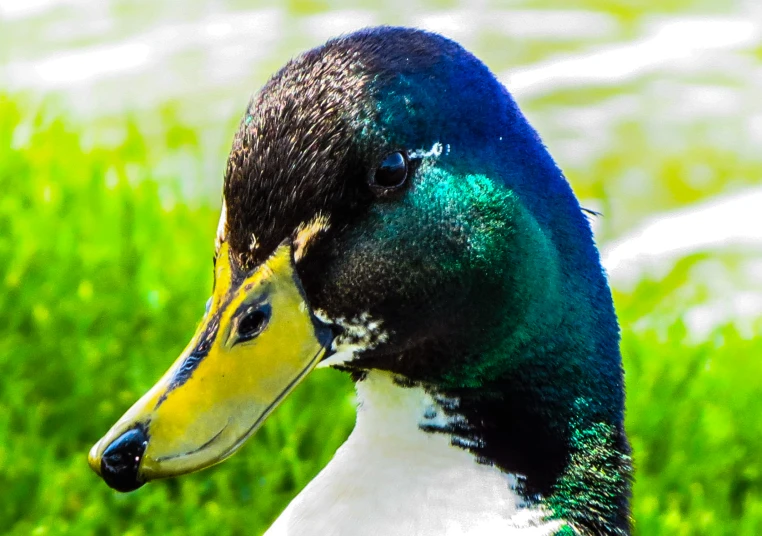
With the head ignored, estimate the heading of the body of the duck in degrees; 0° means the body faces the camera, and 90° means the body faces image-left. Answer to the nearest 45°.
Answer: approximately 45°
